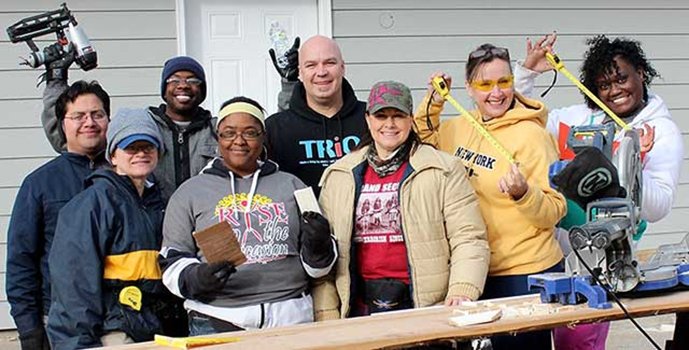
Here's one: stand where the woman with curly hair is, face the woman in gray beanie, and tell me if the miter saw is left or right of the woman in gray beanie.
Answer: left

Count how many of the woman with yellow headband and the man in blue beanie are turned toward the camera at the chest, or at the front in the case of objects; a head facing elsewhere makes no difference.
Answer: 2

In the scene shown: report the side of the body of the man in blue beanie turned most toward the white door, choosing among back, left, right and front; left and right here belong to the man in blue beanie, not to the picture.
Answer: back

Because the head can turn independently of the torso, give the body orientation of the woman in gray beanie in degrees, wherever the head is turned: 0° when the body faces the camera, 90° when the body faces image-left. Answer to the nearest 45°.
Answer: approximately 315°

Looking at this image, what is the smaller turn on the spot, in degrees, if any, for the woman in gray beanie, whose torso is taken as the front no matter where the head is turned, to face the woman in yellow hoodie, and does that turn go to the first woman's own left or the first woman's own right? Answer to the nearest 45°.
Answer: approximately 45° to the first woman's own left

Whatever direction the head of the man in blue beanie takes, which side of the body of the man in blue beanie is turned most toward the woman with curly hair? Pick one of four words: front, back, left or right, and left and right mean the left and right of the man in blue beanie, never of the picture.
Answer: left

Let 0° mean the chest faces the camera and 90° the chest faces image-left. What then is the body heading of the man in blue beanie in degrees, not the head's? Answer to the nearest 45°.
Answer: approximately 0°

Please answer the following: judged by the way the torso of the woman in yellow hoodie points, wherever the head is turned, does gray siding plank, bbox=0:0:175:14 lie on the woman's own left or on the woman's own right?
on the woman's own right

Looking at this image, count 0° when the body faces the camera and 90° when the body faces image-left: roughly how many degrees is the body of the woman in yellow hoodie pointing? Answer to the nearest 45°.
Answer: approximately 45°
